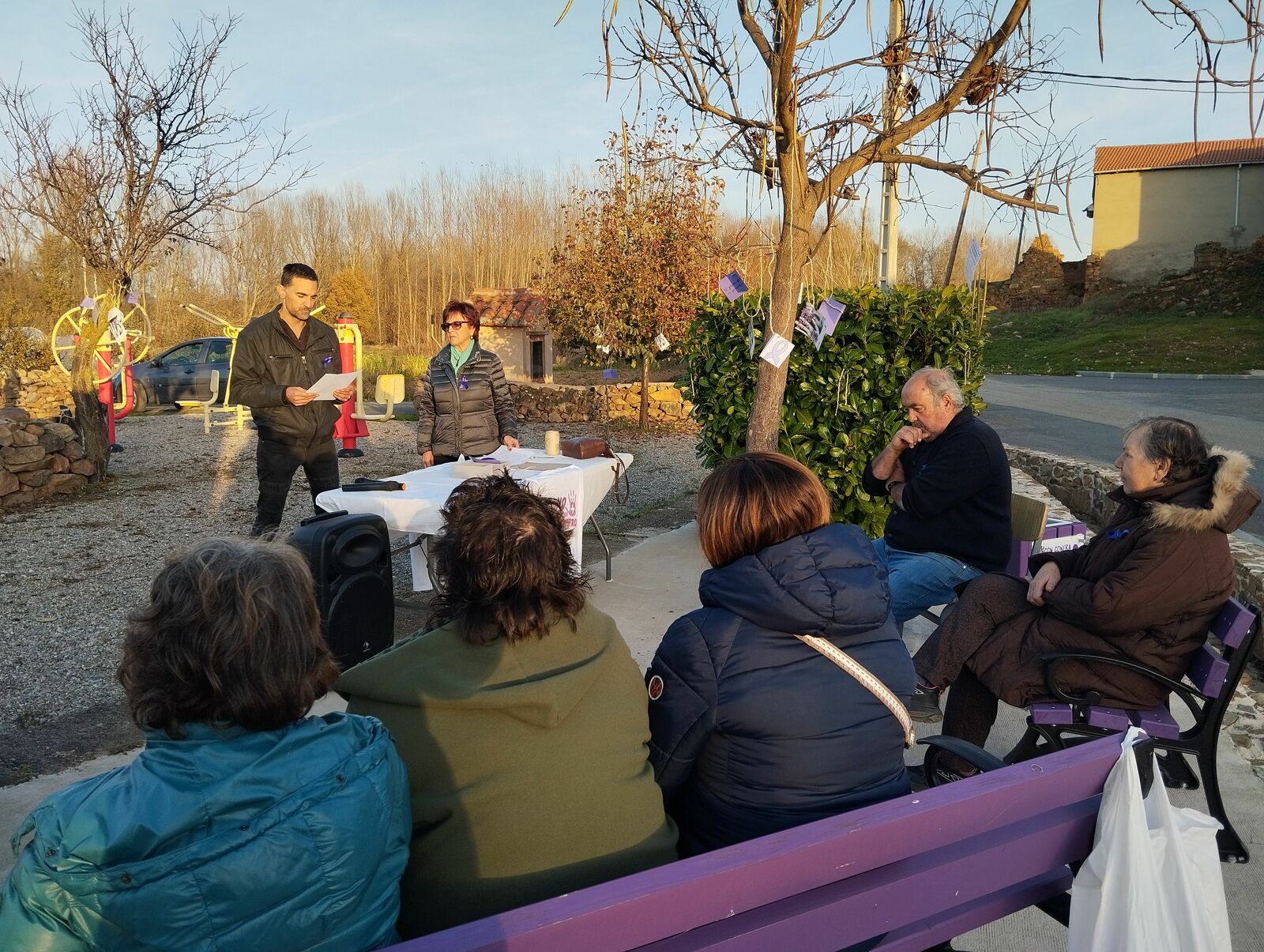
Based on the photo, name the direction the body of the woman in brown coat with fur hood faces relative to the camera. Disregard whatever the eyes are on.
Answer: to the viewer's left

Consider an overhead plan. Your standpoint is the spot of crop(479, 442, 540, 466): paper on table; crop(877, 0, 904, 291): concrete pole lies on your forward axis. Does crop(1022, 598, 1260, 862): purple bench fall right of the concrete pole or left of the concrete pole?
right

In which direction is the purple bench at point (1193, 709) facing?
to the viewer's left

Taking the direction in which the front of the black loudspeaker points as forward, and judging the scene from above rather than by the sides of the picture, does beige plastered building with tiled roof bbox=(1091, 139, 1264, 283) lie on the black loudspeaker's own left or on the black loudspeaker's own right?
on the black loudspeaker's own left

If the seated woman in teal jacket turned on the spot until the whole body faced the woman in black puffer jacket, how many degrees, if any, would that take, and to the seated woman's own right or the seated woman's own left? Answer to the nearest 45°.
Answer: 0° — they already face them

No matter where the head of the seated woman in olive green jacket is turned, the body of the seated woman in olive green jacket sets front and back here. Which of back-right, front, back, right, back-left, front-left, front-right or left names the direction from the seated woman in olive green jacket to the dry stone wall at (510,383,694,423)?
front

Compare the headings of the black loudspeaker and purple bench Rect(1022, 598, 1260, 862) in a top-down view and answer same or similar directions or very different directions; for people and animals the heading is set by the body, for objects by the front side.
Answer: very different directions

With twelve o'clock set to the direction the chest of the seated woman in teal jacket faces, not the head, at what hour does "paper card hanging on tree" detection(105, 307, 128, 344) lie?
The paper card hanging on tree is roughly at 12 o'clock from the seated woman in teal jacket.

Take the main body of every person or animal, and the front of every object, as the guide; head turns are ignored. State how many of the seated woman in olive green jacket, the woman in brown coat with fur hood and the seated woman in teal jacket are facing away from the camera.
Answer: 2

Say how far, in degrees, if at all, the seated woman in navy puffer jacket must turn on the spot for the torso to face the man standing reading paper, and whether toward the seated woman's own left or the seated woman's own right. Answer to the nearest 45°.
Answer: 0° — they already face them

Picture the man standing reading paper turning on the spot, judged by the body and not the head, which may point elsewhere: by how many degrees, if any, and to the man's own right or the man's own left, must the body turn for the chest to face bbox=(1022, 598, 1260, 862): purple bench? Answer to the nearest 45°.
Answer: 0° — they already face it

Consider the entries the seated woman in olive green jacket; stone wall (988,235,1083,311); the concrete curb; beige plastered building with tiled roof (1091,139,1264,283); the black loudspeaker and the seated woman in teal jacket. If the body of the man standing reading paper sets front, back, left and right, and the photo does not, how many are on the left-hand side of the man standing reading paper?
3

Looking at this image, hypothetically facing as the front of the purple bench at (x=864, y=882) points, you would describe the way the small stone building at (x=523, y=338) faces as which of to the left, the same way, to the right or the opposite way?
the opposite way

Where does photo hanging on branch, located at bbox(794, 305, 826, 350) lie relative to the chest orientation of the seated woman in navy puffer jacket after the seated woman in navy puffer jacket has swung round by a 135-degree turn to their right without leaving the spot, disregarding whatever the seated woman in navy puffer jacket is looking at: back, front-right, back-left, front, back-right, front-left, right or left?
left

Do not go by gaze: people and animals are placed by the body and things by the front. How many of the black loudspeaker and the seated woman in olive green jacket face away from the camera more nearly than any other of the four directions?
1

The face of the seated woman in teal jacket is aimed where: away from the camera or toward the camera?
away from the camera

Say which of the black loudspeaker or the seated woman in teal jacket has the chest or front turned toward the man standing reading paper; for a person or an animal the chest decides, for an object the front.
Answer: the seated woman in teal jacket

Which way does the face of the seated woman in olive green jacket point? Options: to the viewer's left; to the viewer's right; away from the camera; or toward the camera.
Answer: away from the camera

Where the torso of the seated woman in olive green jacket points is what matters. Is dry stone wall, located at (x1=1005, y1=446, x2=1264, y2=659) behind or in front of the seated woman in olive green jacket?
in front
